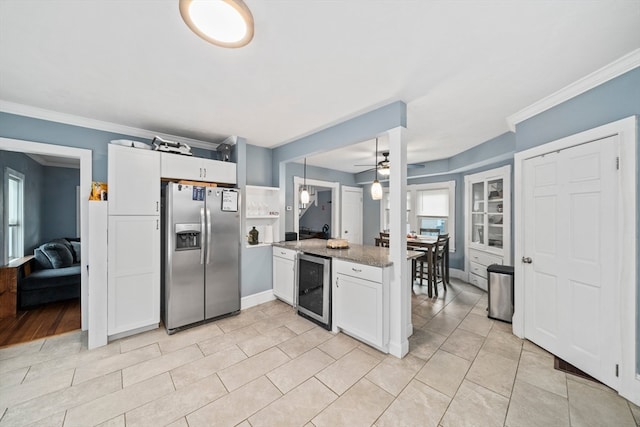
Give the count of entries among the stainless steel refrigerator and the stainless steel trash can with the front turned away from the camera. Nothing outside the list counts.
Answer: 0

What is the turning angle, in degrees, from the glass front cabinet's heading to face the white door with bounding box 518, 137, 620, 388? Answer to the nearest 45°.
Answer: approximately 45° to its left

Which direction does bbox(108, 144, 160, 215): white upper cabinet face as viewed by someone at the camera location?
facing the viewer and to the right of the viewer

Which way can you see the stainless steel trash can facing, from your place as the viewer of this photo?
facing the viewer and to the left of the viewer

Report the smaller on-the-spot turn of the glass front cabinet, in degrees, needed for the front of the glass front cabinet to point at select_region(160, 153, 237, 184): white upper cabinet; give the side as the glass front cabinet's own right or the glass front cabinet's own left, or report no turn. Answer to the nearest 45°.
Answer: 0° — it already faces it

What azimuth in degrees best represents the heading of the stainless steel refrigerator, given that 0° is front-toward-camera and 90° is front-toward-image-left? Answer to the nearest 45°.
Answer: approximately 315°

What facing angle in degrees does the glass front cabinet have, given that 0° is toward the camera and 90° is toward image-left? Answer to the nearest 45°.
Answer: approximately 45°

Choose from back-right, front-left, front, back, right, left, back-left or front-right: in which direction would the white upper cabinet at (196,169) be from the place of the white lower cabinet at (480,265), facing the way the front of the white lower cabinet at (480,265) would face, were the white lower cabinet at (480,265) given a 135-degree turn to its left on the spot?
back-right
